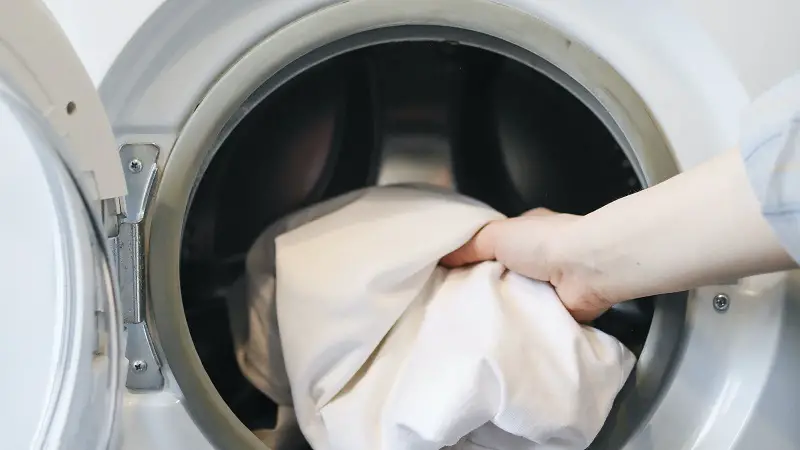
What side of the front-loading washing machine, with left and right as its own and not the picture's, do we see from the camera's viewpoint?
front
